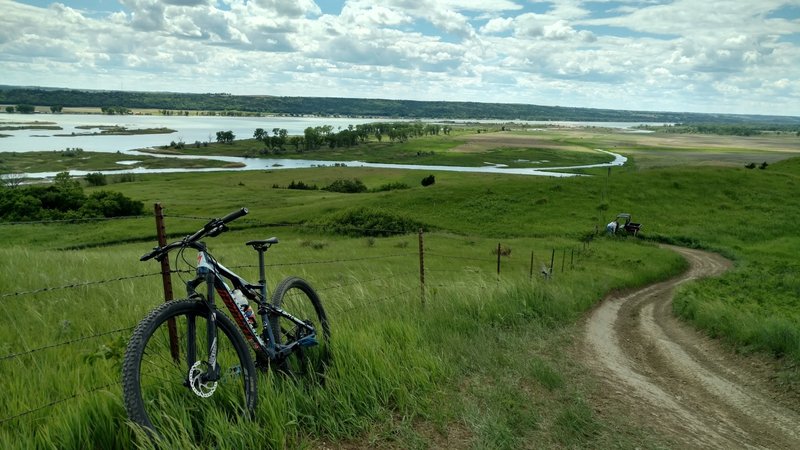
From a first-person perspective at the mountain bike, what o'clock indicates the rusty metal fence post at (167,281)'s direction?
The rusty metal fence post is roughly at 2 o'clock from the mountain bike.

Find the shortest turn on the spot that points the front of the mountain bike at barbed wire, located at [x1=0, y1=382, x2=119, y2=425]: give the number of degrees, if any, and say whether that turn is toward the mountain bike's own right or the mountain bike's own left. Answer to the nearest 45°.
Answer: approximately 45° to the mountain bike's own right

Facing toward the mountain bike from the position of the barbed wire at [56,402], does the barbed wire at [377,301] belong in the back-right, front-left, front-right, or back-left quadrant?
front-left

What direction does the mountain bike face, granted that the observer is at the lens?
facing the viewer and to the left of the viewer

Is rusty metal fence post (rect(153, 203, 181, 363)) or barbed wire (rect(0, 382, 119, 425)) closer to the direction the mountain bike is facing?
the barbed wire

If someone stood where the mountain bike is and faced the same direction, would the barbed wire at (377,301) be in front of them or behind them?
behind
